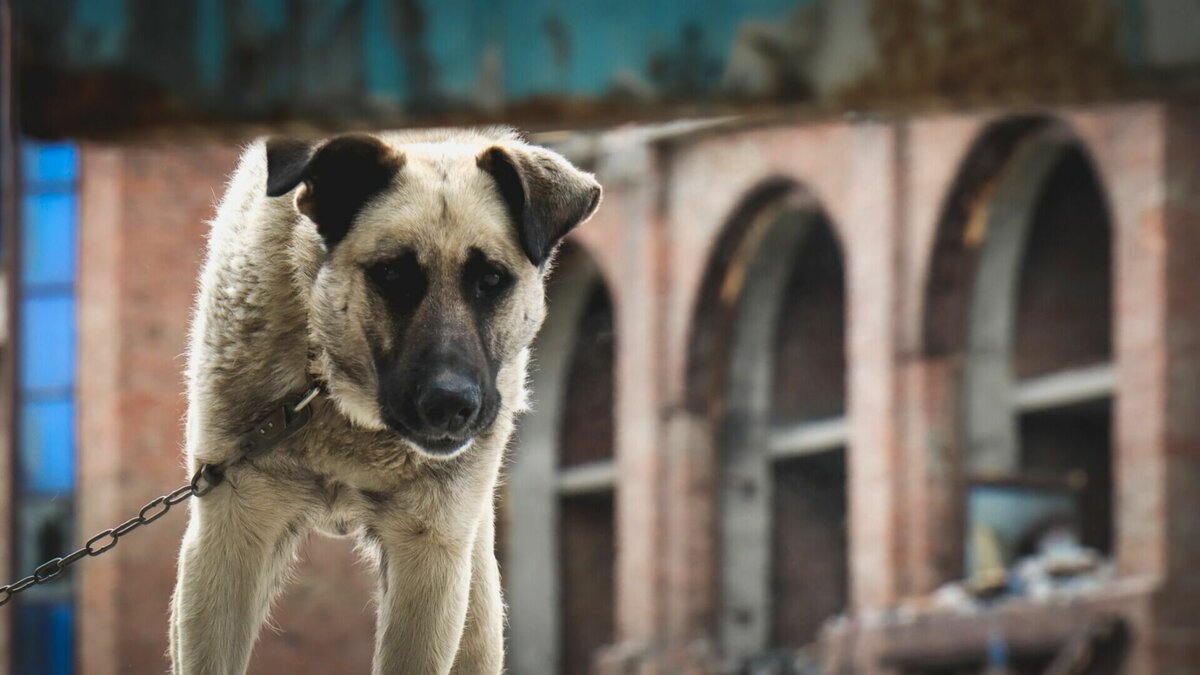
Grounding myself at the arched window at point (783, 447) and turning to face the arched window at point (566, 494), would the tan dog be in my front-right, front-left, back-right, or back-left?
back-left

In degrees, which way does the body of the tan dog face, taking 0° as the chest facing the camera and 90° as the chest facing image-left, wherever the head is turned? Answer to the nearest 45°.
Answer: approximately 0°

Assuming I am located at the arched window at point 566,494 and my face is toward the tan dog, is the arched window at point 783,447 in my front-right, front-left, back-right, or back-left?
front-left

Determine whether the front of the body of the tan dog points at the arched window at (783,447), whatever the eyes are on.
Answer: no

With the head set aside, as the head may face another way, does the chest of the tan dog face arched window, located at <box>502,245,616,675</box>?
no

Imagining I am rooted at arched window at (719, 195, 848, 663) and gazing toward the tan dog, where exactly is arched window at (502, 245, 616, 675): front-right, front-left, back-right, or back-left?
back-right
